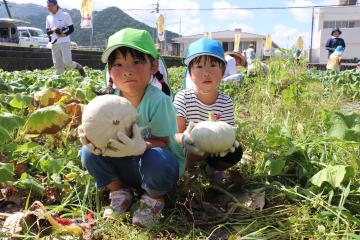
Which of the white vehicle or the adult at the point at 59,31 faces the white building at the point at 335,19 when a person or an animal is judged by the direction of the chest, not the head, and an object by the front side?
the white vehicle

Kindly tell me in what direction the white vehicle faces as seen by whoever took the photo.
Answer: facing to the right of the viewer

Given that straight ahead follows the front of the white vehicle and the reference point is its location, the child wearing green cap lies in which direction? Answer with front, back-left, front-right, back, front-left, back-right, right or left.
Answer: right

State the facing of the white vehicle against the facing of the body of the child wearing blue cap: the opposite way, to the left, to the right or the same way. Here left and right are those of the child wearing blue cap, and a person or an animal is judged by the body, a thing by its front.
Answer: to the left

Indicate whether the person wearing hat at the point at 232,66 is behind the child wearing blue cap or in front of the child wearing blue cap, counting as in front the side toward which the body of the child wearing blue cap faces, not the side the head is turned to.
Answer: behind

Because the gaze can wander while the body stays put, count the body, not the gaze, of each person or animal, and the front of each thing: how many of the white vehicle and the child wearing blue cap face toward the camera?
1
